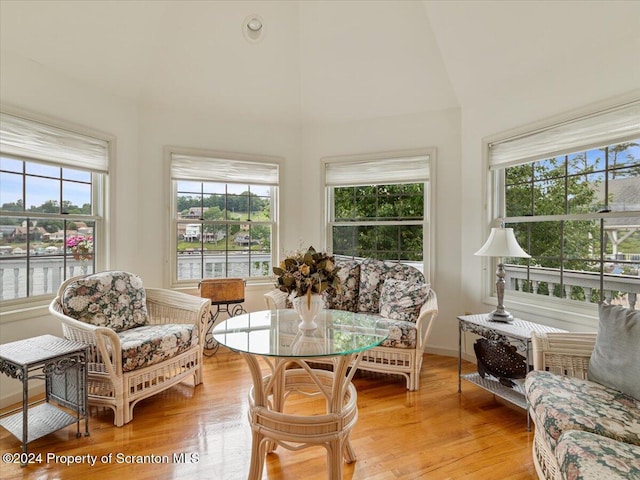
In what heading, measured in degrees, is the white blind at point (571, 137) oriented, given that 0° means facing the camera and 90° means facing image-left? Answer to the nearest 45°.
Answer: approximately 45°

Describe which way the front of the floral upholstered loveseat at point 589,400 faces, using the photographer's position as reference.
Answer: facing to the left of the viewer

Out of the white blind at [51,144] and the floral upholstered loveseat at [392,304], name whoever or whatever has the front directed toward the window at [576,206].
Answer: the white blind

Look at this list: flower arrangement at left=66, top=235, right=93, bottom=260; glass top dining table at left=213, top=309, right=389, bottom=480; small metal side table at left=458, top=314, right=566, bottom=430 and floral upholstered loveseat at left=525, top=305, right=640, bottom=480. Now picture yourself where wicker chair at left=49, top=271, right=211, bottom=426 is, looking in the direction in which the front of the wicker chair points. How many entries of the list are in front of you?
3

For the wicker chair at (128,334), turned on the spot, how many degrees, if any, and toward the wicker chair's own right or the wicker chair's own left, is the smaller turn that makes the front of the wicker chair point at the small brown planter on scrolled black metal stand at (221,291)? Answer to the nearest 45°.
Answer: approximately 90° to the wicker chair's own left

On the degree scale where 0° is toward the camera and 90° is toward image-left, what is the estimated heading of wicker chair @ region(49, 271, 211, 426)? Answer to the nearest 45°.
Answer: approximately 315°

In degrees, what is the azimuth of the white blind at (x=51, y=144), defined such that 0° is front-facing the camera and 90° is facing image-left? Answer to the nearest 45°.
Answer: approximately 315°

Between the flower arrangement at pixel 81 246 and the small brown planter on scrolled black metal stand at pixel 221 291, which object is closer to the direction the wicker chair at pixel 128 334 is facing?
the small brown planter on scrolled black metal stand

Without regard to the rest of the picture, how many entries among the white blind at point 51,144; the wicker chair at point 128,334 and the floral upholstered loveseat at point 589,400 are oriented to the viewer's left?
1

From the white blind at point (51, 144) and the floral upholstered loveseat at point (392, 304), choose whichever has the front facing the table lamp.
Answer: the white blind

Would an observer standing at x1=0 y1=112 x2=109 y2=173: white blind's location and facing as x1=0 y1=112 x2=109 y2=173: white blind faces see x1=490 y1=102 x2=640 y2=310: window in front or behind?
in front

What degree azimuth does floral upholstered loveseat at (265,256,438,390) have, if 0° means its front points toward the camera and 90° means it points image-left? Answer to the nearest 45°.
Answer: approximately 45°

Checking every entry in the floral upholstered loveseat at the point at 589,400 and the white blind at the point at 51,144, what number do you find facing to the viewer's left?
1

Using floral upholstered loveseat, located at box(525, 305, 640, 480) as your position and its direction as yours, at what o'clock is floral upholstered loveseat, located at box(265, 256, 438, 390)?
floral upholstered loveseat, located at box(265, 256, 438, 390) is roughly at 1 o'clock from floral upholstered loveseat, located at box(525, 305, 640, 480).

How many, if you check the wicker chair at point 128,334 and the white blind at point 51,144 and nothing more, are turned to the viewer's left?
0
